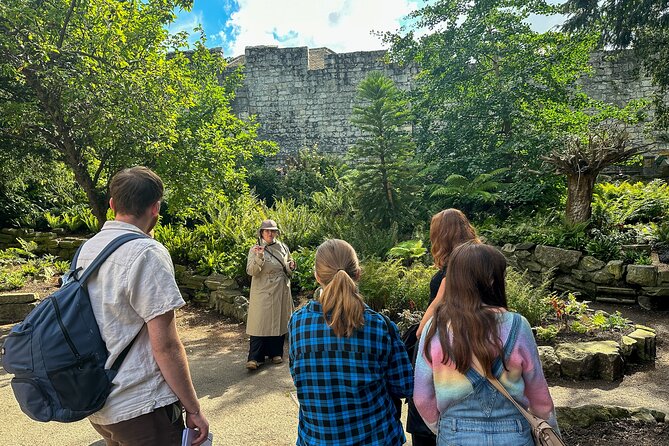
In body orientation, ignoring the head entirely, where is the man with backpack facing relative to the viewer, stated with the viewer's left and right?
facing away from the viewer and to the right of the viewer

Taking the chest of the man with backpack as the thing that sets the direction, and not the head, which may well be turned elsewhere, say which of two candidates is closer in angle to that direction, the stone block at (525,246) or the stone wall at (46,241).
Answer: the stone block

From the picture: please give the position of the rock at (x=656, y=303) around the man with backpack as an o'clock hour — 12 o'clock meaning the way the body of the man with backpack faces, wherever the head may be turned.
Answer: The rock is roughly at 1 o'clock from the man with backpack.

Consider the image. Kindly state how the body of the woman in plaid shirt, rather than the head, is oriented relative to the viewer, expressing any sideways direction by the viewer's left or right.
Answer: facing away from the viewer

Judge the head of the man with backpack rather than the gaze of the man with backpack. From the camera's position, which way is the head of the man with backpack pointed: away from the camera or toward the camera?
away from the camera

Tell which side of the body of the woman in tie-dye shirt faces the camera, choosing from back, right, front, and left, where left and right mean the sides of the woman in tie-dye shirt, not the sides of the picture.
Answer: back

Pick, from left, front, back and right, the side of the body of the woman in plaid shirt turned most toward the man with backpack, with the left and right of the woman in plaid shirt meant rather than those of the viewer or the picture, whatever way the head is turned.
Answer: left

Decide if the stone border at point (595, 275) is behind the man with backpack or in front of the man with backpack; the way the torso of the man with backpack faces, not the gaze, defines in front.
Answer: in front

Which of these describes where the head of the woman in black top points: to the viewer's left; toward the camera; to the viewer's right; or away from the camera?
away from the camera

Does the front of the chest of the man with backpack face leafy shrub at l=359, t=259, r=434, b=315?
yes

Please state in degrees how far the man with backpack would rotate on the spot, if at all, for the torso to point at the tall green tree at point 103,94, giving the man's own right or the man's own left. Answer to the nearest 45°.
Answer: approximately 45° to the man's own left
